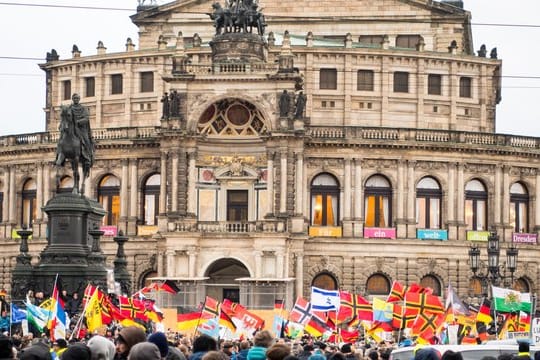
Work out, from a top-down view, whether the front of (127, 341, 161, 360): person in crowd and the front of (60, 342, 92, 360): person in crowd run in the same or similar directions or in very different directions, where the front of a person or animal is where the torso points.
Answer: same or similar directions

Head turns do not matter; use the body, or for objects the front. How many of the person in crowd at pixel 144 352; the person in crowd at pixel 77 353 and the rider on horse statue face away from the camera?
2

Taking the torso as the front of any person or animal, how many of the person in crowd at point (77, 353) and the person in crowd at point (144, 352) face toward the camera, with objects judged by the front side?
0

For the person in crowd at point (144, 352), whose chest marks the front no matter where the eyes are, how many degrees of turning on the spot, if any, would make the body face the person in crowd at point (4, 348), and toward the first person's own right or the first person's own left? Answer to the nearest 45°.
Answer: approximately 45° to the first person's own left

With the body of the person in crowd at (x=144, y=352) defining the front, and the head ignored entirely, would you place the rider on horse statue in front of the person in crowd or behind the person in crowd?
in front

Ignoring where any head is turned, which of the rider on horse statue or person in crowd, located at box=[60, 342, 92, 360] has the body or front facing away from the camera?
the person in crowd

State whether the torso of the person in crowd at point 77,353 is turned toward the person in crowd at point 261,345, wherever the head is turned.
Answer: no

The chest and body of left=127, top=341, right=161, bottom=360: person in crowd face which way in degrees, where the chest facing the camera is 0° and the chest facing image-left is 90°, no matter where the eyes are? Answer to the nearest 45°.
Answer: approximately 180°

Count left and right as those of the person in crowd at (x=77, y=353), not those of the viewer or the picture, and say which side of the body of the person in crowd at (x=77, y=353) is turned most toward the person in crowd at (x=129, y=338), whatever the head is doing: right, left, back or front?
right

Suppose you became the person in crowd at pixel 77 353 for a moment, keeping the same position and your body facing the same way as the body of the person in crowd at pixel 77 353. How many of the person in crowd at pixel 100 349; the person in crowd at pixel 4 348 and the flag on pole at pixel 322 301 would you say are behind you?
0

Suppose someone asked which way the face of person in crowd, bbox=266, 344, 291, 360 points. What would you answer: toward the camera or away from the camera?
away from the camera

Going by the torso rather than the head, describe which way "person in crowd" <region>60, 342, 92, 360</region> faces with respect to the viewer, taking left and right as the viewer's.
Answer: facing away from the viewer

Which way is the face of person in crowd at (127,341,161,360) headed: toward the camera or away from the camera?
away from the camera
